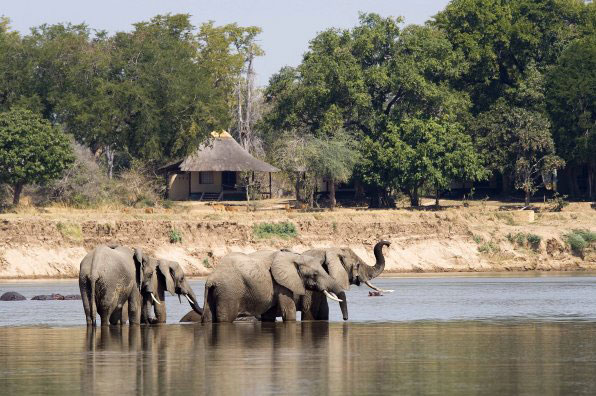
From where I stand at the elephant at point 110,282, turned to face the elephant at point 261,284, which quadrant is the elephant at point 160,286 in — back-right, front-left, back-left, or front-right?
front-left

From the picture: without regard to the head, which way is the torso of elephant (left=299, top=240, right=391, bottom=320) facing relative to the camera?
to the viewer's right

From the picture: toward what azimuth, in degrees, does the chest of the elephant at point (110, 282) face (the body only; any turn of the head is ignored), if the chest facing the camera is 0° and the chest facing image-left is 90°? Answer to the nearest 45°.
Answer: approximately 225°

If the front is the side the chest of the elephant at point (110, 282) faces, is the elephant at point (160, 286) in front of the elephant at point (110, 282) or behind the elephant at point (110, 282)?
in front

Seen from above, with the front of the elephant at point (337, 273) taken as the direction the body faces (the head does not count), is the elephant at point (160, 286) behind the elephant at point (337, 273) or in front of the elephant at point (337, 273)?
behind

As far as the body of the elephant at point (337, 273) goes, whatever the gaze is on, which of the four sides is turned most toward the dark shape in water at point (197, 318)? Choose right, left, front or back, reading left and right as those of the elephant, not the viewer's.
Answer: back
